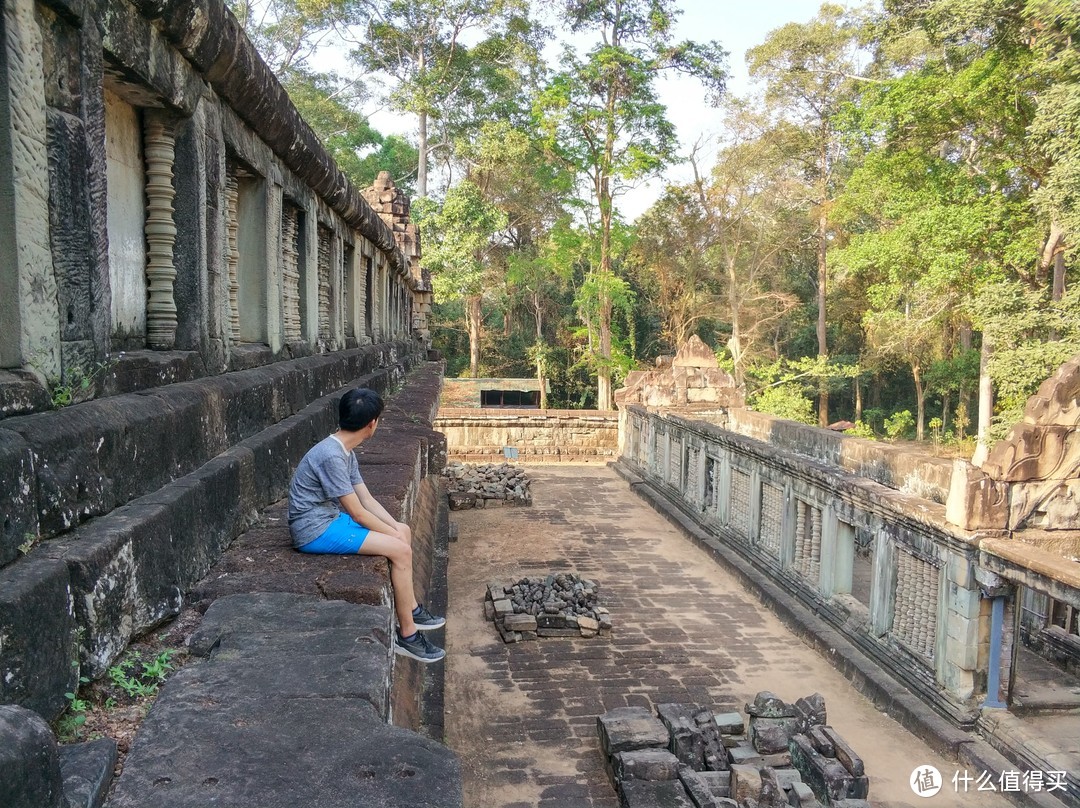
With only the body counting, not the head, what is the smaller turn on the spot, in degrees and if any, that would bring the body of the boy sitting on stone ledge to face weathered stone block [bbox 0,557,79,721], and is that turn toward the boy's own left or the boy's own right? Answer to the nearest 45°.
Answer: approximately 90° to the boy's own right

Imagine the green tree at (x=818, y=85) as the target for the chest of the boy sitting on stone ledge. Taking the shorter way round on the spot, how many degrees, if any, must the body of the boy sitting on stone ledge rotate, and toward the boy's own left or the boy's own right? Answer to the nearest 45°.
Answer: approximately 45° to the boy's own left

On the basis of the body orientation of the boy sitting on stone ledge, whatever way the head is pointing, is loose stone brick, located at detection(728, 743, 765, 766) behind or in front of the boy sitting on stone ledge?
in front

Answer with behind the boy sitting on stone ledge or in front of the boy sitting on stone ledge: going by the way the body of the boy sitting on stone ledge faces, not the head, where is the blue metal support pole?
in front

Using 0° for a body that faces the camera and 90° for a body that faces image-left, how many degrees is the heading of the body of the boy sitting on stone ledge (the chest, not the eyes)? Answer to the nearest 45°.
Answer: approximately 270°

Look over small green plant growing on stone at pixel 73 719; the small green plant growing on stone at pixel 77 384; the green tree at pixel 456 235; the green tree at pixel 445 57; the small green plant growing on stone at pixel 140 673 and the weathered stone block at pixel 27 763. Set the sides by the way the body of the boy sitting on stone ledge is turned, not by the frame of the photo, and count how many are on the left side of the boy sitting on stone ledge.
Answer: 2

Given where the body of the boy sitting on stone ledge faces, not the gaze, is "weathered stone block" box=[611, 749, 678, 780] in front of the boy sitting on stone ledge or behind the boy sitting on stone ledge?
in front

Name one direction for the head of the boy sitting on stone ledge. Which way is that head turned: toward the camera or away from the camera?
away from the camera

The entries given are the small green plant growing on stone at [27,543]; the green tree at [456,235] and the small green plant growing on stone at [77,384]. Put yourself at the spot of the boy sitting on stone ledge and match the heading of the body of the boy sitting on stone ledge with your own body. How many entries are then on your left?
1

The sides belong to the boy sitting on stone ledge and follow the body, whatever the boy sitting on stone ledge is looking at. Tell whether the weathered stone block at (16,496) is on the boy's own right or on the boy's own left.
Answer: on the boy's own right
